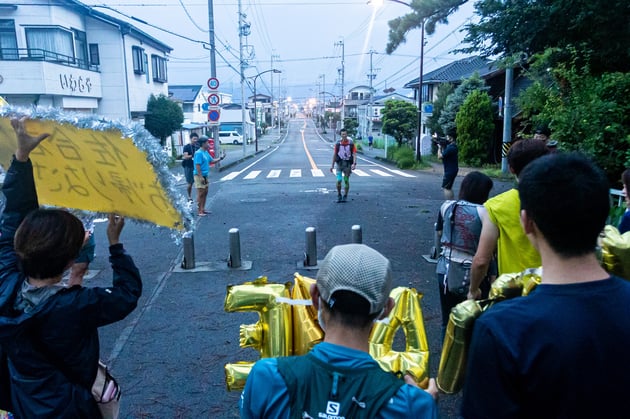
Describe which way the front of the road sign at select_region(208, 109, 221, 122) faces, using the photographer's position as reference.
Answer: facing the viewer

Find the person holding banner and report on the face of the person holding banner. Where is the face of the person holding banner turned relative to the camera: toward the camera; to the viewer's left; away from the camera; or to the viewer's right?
away from the camera

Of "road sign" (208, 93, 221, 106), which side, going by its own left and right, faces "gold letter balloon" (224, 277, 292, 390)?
front

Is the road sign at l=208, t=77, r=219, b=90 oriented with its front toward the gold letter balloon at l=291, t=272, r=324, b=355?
yes

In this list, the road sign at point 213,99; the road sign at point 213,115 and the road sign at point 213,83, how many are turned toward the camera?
3

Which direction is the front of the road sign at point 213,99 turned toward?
toward the camera

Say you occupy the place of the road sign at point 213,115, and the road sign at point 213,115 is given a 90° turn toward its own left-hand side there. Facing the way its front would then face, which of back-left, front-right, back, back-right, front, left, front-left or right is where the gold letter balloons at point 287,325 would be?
right

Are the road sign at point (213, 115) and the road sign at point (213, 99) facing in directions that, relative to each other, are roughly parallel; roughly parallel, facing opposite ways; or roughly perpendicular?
roughly parallel

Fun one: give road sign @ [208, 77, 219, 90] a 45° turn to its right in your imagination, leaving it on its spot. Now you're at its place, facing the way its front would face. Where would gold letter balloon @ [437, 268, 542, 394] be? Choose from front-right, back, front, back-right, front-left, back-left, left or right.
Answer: front-left

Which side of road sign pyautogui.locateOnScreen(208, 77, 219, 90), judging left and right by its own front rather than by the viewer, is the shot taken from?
front

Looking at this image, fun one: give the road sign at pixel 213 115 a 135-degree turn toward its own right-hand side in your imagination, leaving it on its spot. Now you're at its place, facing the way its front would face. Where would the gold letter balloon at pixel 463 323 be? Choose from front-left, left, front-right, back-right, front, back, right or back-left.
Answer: back-left

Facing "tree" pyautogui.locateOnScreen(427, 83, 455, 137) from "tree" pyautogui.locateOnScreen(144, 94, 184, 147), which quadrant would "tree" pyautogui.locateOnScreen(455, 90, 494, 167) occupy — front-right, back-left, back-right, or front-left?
front-right

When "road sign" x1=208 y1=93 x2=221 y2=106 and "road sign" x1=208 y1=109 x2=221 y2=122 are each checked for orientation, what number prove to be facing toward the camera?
2

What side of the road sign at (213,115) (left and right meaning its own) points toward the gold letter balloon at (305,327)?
front

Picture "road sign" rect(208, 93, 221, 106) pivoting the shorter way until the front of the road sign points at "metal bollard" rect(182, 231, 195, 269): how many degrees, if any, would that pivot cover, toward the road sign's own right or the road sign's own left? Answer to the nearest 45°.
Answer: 0° — it already faces it

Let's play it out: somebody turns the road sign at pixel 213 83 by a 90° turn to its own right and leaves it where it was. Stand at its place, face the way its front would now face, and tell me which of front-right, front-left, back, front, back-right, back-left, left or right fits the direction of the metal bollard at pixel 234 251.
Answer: left

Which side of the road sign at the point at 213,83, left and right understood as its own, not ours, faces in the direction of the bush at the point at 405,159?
left
